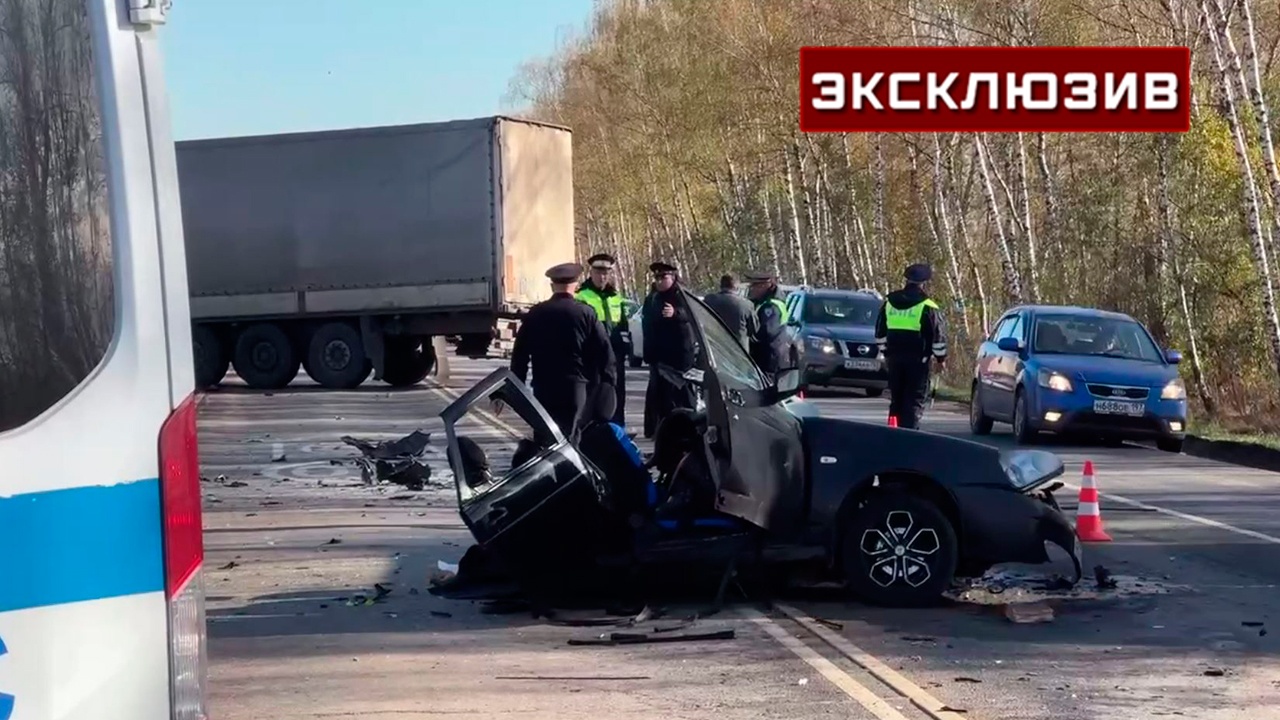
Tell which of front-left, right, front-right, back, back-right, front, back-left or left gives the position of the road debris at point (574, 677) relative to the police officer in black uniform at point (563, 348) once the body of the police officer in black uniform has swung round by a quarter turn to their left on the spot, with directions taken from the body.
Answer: left

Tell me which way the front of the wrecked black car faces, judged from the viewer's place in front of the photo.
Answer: facing to the right of the viewer

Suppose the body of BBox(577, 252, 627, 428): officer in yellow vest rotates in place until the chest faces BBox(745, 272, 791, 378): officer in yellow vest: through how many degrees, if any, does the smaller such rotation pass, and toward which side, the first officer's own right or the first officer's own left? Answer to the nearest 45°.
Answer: approximately 135° to the first officer's own left

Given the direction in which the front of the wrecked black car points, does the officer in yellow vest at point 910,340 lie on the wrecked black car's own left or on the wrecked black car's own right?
on the wrecked black car's own left

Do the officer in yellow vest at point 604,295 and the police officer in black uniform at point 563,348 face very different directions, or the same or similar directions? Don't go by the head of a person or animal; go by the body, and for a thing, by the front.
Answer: very different directions

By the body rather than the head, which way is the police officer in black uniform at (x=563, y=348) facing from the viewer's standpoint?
away from the camera

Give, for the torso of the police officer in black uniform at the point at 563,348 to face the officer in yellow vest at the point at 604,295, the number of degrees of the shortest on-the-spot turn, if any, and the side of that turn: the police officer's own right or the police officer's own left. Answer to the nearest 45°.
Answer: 0° — they already face them

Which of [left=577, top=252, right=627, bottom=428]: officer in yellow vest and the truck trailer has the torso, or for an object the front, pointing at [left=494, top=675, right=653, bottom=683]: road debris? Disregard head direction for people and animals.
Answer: the officer in yellow vest

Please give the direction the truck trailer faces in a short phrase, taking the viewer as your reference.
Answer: facing away from the viewer and to the left of the viewer

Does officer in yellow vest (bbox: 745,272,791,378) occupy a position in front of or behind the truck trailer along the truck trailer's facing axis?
behind

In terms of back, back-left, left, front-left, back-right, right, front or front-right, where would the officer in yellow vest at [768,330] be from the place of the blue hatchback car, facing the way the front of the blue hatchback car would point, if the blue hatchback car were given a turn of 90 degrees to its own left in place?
back

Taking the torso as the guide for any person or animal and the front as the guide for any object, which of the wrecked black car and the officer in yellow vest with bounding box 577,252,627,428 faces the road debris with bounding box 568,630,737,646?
the officer in yellow vest
